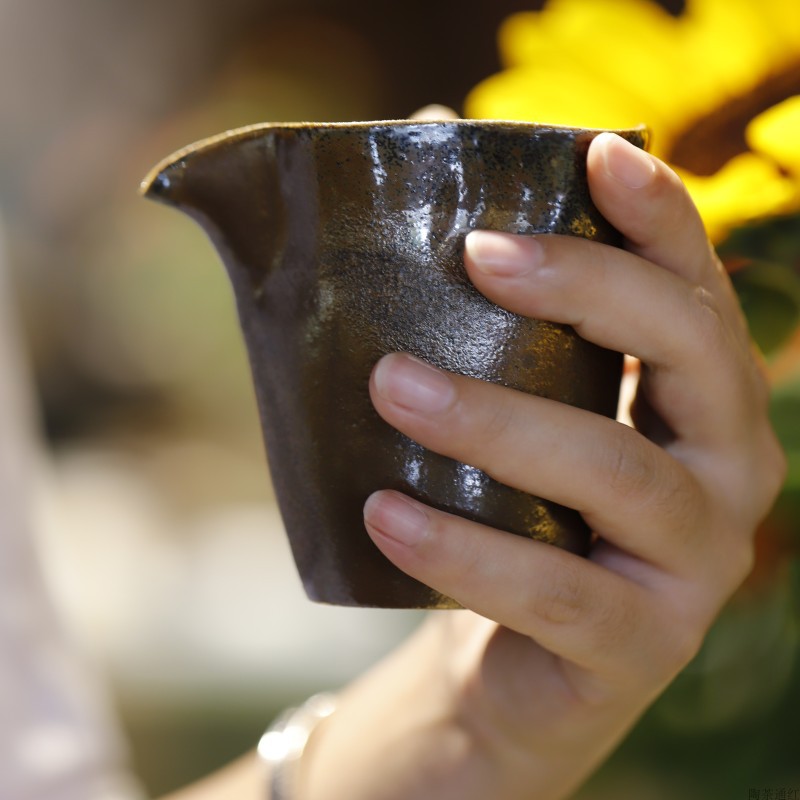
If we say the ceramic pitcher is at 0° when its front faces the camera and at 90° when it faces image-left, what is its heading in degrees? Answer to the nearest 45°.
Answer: approximately 90°
